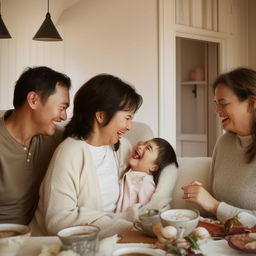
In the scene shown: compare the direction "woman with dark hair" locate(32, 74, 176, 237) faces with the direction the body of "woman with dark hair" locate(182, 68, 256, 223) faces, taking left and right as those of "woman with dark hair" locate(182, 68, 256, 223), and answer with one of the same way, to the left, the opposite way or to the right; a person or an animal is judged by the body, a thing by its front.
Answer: to the left

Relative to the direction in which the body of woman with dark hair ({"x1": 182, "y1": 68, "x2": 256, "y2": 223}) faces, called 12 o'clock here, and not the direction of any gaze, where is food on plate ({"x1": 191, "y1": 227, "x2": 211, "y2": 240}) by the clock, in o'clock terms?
The food on plate is roughly at 11 o'clock from the woman with dark hair.

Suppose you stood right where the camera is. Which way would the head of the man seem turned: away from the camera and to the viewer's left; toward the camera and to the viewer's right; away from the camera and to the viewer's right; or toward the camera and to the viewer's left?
toward the camera and to the viewer's right

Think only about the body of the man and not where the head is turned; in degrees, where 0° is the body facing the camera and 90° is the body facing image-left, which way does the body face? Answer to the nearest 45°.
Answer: approximately 315°

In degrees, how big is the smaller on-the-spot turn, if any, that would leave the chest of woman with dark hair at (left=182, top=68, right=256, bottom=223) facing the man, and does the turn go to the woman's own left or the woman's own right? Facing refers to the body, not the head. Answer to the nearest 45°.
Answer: approximately 45° to the woman's own right

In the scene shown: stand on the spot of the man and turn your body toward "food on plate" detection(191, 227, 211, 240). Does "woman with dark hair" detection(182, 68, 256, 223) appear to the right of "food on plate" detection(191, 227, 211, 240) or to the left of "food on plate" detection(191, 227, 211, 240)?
left

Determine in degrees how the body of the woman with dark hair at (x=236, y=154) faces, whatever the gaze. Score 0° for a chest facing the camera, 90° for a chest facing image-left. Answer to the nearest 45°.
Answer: approximately 45°
